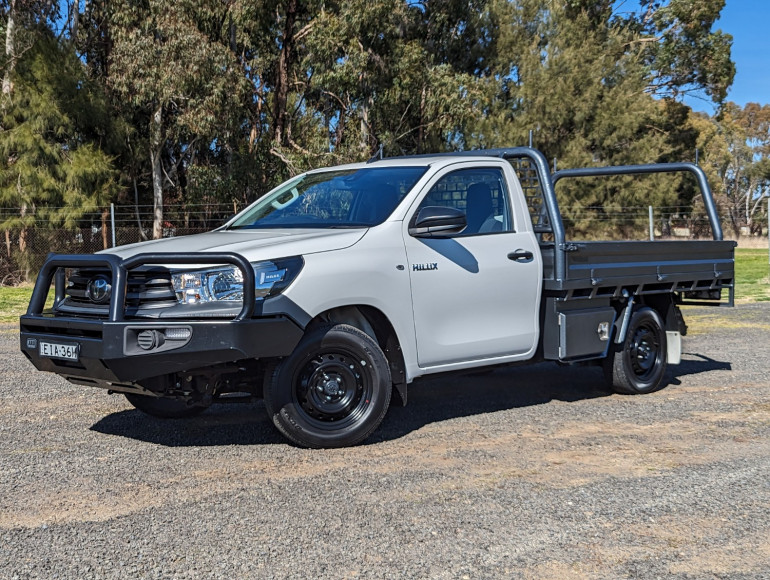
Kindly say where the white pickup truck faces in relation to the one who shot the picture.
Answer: facing the viewer and to the left of the viewer

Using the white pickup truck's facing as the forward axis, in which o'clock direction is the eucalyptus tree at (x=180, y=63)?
The eucalyptus tree is roughly at 4 o'clock from the white pickup truck.

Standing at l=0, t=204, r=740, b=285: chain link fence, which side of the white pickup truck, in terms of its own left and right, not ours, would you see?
right

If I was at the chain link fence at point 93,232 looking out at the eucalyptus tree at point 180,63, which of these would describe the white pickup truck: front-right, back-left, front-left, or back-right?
back-right
